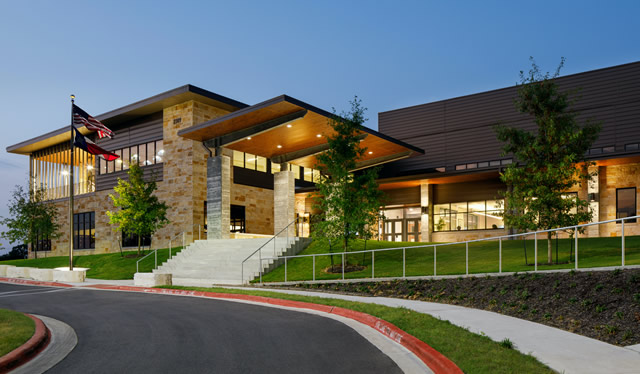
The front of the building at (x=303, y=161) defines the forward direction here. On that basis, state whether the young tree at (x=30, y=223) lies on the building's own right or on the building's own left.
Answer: on the building's own right

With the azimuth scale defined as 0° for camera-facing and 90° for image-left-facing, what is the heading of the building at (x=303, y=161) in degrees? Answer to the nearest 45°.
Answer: approximately 45°

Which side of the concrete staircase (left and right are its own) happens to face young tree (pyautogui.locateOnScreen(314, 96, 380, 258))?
left

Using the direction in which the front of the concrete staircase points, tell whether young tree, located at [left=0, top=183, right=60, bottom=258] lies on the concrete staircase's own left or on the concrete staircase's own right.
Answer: on the concrete staircase's own right

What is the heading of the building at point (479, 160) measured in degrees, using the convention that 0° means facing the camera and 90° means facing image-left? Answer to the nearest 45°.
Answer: approximately 45°

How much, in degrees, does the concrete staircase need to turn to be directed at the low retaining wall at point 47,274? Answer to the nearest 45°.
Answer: approximately 45° to its right
